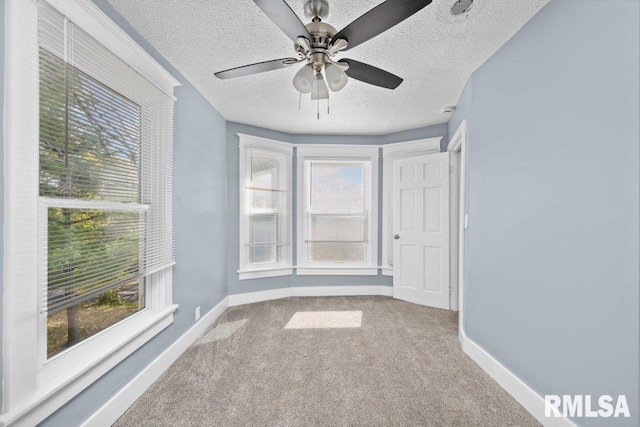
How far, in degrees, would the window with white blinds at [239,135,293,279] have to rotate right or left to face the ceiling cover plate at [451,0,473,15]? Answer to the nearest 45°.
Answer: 0° — it already faces it

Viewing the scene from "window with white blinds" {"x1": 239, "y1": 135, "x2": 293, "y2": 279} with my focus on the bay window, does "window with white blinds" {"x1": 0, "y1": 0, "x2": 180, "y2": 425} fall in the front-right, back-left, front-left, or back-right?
back-right

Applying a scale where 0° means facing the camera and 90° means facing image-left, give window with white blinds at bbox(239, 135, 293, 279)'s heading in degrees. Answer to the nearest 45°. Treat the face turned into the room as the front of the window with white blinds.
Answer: approximately 315°

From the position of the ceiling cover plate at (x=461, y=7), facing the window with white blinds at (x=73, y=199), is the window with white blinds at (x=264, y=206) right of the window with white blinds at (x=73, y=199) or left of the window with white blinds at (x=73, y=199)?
right

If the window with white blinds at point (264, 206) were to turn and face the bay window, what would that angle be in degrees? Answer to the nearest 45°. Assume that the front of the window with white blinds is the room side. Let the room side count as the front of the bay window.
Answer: approximately 45° to its left

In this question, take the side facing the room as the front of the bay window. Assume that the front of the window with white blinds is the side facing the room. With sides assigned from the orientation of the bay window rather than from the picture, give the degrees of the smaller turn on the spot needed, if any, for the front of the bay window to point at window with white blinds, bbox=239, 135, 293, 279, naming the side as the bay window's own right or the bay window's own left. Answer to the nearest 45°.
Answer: approximately 90° to the bay window's own right

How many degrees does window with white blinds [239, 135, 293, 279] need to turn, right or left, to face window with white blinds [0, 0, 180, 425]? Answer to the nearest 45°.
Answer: approximately 90° to its right
